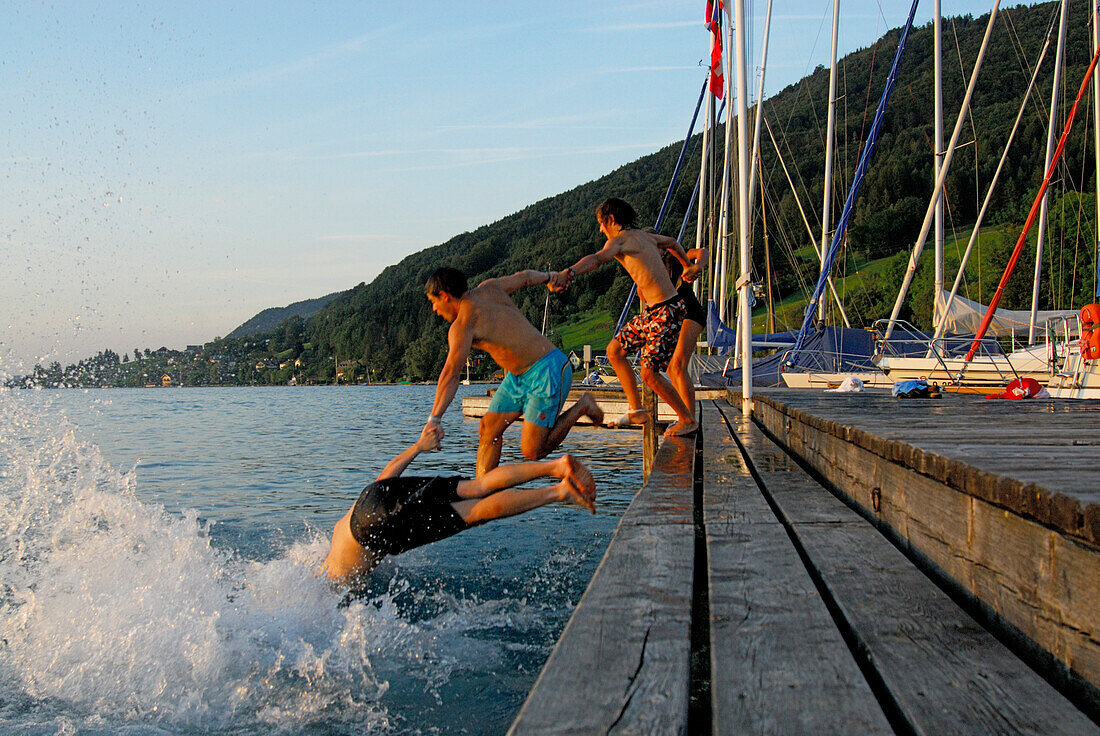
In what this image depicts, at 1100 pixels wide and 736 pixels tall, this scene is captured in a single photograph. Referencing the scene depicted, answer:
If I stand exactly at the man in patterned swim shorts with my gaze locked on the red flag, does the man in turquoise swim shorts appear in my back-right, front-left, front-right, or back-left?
back-left

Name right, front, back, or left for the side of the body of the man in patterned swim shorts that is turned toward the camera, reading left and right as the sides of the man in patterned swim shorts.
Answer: left

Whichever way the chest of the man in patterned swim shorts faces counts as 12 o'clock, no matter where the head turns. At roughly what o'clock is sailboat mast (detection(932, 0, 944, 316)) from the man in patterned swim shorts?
The sailboat mast is roughly at 4 o'clock from the man in patterned swim shorts.

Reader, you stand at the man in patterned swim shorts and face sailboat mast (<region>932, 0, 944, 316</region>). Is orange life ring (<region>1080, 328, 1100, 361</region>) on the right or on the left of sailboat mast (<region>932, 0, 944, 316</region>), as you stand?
right

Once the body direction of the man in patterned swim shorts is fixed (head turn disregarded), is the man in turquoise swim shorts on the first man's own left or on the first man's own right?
on the first man's own left

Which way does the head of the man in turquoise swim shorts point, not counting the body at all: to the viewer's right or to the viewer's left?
to the viewer's left

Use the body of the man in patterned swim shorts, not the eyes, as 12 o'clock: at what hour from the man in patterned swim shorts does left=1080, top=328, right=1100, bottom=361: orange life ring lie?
The orange life ring is roughly at 5 o'clock from the man in patterned swim shorts.

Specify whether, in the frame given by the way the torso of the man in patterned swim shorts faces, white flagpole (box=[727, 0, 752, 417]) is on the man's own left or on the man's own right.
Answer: on the man's own right

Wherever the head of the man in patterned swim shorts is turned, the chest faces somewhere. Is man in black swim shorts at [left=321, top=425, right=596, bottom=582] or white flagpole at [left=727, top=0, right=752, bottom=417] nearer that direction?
the man in black swim shorts

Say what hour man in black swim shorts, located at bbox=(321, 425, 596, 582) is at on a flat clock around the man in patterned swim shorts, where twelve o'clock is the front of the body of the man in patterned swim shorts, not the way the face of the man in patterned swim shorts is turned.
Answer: The man in black swim shorts is roughly at 10 o'clock from the man in patterned swim shorts.

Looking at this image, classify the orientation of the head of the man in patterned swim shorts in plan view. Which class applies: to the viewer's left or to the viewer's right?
to the viewer's left
